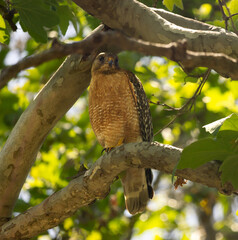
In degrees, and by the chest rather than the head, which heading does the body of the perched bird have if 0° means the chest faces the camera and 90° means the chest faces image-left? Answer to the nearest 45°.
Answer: approximately 45°

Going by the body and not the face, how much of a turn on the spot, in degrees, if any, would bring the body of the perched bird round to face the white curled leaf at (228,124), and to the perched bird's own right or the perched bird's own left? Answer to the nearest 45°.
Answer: approximately 45° to the perched bird's own left

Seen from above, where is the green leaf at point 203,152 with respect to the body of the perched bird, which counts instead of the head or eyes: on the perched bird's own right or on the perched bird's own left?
on the perched bird's own left

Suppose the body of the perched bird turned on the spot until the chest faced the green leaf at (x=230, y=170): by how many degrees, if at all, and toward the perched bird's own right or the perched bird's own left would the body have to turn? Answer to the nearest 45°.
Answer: approximately 45° to the perched bird's own left
